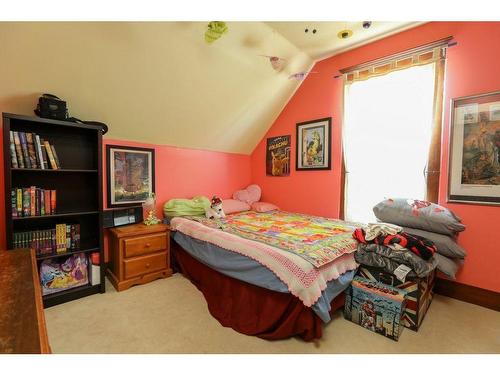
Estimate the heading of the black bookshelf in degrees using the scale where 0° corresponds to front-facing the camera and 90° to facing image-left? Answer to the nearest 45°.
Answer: approximately 315°

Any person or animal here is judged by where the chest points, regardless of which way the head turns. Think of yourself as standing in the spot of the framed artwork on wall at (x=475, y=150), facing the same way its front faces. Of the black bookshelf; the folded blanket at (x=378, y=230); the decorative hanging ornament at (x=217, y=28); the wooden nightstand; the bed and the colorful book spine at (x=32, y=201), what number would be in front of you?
6

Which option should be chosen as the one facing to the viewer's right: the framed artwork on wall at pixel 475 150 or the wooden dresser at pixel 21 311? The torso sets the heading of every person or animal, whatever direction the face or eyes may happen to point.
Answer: the wooden dresser

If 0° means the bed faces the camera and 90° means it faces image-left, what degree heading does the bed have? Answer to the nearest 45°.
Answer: approximately 315°

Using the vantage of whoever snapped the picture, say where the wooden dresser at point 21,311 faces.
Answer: facing to the right of the viewer

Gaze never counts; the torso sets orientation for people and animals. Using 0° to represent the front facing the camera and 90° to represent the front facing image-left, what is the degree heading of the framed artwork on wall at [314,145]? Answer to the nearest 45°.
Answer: approximately 45°

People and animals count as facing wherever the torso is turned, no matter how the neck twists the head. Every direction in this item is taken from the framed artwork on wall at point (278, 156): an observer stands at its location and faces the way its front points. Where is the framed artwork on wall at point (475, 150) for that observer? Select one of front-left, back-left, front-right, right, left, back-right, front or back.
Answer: left

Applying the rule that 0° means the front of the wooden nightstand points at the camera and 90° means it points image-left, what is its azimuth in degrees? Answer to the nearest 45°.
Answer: approximately 315°

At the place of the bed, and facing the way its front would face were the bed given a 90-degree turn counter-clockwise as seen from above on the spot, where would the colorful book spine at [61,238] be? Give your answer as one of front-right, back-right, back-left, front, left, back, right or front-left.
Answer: back-left
